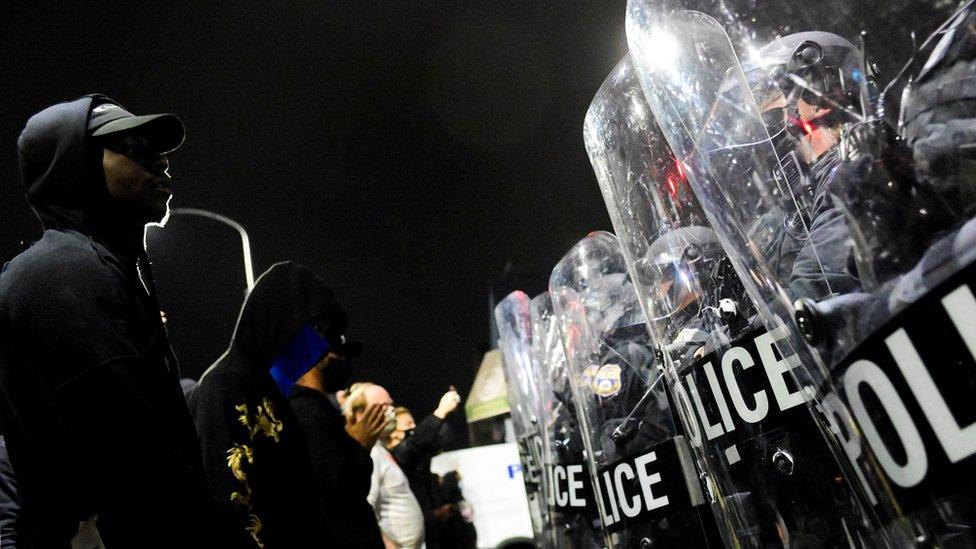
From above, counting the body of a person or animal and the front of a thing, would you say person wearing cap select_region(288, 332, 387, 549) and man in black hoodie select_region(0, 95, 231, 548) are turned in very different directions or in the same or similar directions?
same or similar directions

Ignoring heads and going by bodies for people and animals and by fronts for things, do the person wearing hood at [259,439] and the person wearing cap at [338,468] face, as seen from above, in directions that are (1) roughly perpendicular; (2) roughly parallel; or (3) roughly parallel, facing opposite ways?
roughly parallel

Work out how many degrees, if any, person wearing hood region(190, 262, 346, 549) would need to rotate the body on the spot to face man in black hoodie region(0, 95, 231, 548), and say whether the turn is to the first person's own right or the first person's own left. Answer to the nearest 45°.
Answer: approximately 135° to the first person's own right

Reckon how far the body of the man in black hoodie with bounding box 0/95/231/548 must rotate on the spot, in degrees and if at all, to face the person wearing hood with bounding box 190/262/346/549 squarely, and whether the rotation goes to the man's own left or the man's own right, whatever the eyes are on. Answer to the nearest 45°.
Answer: approximately 45° to the man's own left

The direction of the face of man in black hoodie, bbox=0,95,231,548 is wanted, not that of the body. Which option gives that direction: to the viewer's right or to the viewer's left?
to the viewer's right

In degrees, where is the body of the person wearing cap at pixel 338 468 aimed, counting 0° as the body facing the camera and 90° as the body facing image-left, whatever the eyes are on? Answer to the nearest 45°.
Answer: approximately 270°

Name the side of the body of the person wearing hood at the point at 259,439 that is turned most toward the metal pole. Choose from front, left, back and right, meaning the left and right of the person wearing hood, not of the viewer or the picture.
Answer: left

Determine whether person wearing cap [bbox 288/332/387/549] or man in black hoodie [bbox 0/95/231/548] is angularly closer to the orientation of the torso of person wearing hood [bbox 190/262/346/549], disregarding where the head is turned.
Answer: the person wearing cap

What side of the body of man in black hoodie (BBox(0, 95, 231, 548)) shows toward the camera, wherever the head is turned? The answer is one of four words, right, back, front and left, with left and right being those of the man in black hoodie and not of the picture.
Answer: right

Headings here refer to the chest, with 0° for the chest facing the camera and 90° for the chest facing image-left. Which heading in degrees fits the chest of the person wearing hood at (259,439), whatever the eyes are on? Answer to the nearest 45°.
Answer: approximately 270°
